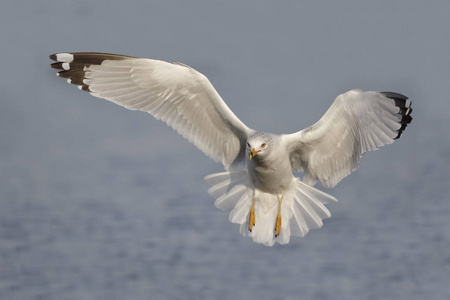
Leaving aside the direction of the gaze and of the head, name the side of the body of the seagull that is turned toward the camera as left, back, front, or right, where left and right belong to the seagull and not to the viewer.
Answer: front
